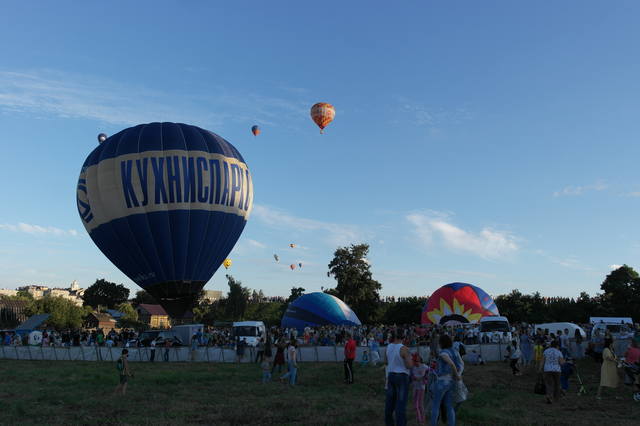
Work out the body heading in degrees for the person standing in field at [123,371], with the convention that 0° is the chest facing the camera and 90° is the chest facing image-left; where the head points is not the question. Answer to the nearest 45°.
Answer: approximately 270°

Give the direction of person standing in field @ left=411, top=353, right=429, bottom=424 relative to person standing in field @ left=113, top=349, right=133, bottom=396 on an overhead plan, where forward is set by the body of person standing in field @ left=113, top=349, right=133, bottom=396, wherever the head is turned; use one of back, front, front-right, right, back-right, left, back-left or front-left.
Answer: front-right

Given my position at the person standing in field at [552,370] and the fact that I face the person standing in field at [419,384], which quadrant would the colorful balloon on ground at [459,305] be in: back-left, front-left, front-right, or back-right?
back-right

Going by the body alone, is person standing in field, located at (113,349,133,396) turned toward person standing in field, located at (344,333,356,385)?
yes

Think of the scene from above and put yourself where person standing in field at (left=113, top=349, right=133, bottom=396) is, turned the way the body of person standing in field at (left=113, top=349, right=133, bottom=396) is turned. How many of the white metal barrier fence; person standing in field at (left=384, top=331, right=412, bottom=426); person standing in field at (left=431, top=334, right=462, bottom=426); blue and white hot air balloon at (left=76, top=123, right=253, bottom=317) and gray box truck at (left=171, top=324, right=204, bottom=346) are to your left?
3

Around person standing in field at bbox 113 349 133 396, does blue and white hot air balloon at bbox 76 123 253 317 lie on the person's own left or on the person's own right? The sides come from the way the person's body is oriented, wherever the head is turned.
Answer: on the person's own left

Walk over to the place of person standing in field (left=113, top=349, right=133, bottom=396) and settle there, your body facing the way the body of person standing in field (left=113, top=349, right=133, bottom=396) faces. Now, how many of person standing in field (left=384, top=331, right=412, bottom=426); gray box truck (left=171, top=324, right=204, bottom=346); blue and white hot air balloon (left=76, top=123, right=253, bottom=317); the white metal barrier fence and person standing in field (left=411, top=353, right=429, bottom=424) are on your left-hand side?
3

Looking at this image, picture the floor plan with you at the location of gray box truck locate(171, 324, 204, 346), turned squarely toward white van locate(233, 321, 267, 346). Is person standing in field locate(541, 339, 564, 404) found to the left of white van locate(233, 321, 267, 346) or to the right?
right

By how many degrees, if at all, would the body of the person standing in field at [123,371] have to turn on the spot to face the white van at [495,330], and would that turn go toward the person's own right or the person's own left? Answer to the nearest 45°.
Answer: approximately 45° to the person's own left
